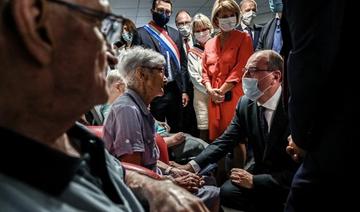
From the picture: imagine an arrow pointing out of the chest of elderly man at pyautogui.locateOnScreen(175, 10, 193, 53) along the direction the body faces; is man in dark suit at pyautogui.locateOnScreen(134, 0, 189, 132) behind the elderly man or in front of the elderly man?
in front

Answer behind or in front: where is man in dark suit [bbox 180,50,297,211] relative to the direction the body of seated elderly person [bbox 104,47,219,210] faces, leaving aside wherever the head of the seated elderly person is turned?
in front

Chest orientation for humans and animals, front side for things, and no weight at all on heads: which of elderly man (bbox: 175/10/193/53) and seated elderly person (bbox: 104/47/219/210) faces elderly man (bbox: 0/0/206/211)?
elderly man (bbox: 175/10/193/53)

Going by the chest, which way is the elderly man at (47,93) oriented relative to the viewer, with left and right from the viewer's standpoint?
facing to the right of the viewer

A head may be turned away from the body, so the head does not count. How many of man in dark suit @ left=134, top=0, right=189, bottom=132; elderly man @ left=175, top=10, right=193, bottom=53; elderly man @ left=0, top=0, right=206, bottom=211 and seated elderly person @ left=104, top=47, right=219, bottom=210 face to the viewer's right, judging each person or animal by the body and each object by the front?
2

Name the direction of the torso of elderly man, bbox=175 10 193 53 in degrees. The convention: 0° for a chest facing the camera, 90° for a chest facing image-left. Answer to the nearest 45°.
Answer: approximately 0°

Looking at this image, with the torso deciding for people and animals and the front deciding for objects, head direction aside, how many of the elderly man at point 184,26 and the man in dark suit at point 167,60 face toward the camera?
2

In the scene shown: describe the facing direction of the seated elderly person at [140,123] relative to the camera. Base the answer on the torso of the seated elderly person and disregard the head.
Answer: to the viewer's right

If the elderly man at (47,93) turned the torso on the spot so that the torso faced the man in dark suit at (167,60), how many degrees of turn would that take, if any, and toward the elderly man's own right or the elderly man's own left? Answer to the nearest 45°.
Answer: approximately 90° to the elderly man's own left

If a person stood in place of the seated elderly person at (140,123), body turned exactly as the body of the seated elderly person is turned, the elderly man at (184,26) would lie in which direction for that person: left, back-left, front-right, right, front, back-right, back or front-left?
left

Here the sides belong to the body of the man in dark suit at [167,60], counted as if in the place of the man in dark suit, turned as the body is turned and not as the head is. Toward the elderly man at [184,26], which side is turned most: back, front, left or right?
back
